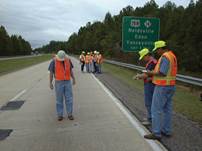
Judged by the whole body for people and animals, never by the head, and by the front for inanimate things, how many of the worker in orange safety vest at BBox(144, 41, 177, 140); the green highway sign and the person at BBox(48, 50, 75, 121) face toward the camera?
2

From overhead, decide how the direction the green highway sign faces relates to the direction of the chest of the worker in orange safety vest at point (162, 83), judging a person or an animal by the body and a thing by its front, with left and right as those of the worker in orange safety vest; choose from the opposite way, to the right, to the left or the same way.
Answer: to the left

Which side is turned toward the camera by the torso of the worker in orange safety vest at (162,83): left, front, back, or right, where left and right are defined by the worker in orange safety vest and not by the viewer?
left

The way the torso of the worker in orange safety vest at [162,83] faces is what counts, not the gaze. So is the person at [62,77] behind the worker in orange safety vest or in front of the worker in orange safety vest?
in front

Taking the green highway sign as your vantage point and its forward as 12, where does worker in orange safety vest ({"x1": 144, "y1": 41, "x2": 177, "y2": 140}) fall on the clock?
The worker in orange safety vest is roughly at 12 o'clock from the green highway sign.

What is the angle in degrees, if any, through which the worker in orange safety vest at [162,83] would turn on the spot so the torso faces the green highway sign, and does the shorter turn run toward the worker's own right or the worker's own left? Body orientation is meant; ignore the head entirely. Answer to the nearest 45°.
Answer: approximately 90° to the worker's own right

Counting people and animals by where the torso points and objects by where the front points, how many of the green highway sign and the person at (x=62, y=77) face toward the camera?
2

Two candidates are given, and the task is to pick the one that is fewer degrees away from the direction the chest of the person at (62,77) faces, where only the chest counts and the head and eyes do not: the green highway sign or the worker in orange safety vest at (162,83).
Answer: the worker in orange safety vest

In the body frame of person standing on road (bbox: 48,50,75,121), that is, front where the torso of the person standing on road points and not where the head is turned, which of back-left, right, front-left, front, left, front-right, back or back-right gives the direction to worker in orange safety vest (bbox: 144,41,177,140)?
front-left

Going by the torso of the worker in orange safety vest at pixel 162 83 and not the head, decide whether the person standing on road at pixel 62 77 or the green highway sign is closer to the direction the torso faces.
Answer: the person standing on road

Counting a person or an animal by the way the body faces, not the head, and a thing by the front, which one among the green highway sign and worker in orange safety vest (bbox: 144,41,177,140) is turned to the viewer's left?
the worker in orange safety vest

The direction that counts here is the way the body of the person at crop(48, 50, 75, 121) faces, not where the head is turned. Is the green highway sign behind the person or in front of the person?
behind
